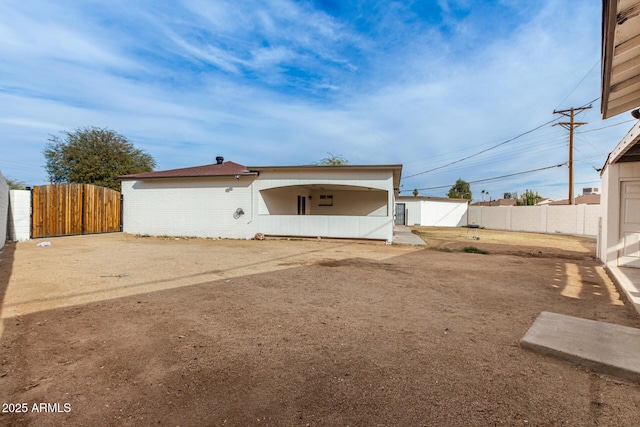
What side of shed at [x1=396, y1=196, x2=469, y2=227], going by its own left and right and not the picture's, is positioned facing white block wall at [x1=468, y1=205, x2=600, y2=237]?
left

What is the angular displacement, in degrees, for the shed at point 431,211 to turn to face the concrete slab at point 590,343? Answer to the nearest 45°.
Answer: approximately 45° to its left

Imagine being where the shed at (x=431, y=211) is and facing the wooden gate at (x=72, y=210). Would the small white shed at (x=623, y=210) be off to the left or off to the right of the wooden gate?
left

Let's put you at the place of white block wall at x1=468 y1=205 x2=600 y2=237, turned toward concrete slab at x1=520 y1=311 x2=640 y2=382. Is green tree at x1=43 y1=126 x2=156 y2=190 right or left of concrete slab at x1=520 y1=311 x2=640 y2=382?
right

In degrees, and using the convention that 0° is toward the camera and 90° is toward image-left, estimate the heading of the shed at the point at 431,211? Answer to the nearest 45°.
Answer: approximately 45°

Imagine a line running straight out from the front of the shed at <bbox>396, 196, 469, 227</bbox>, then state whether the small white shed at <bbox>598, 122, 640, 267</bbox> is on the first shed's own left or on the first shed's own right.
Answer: on the first shed's own left

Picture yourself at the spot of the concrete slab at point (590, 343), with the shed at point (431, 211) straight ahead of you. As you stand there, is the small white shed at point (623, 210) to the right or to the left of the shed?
right
